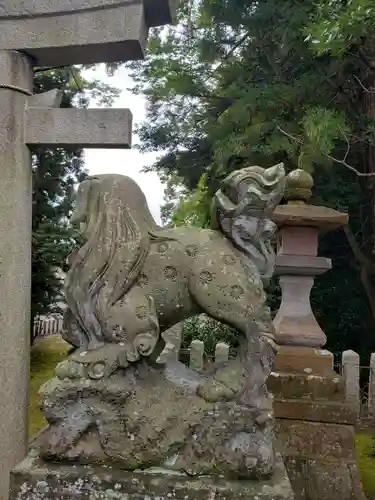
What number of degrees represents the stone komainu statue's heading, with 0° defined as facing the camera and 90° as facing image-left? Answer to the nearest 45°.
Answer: approximately 90°

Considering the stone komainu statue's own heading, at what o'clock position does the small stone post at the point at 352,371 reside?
The small stone post is roughly at 4 o'clock from the stone komainu statue.

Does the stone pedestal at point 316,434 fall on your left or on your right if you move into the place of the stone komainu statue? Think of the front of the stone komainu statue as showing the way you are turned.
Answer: on your right

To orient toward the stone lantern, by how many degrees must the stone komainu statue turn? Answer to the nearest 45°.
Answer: approximately 135° to its right

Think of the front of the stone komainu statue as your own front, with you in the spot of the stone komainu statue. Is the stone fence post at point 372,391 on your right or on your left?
on your right
